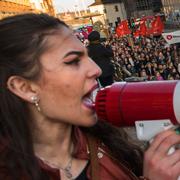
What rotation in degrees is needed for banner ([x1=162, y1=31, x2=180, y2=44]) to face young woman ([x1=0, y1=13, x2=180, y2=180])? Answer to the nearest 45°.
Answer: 0° — it already faces them

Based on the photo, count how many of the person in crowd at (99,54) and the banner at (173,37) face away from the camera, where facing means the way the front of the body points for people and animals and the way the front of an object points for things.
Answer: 1

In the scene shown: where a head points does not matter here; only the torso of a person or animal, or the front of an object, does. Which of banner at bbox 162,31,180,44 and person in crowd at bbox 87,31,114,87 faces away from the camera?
the person in crowd

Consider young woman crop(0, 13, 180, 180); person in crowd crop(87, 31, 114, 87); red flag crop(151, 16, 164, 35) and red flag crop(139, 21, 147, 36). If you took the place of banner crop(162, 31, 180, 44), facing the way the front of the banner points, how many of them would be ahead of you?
2

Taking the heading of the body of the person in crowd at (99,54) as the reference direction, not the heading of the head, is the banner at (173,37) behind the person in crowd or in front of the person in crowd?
in front

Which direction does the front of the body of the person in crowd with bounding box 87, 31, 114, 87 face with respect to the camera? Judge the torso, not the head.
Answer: away from the camera

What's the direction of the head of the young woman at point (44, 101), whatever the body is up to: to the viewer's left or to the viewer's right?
to the viewer's right

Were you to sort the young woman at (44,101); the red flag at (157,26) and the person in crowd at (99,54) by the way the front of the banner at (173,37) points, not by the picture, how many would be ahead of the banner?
2

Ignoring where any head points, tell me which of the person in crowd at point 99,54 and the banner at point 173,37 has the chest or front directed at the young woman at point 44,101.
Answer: the banner

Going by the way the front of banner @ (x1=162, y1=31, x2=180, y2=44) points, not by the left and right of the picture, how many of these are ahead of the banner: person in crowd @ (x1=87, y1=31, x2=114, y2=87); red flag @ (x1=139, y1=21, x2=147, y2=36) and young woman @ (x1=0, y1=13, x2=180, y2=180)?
2

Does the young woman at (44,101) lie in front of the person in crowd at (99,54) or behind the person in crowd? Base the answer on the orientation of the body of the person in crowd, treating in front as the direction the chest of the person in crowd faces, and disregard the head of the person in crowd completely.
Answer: behind

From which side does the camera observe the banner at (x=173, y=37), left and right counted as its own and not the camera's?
front

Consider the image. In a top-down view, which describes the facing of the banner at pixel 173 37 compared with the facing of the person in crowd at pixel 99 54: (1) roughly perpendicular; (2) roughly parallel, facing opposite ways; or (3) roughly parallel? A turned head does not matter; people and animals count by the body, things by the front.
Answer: roughly parallel, facing opposite ways

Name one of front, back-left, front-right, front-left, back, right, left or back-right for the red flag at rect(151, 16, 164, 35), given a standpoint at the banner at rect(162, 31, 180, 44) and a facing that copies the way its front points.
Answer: back

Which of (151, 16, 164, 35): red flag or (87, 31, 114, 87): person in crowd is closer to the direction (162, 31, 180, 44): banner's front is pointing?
the person in crowd

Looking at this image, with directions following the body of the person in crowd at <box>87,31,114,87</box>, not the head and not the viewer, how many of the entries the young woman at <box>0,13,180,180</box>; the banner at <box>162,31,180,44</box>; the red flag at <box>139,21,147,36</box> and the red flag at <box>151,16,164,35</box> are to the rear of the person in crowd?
1

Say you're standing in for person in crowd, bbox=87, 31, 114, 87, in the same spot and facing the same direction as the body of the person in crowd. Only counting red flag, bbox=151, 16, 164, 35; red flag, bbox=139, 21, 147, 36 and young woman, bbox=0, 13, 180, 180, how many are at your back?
1
